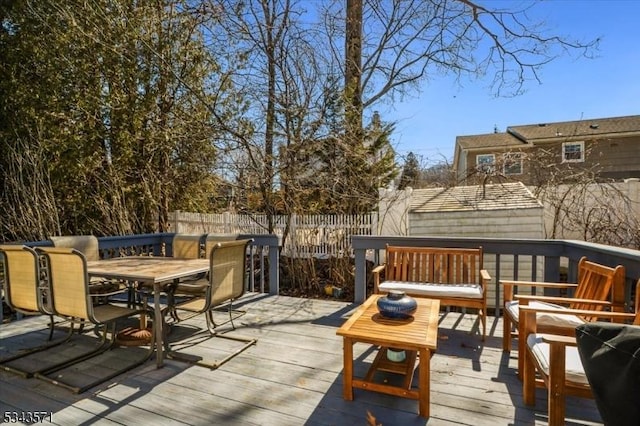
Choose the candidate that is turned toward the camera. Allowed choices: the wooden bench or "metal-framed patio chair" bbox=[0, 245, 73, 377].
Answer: the wooden bench

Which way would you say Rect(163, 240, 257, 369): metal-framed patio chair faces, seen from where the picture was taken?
facing away from the viewer and to the left of the viewer

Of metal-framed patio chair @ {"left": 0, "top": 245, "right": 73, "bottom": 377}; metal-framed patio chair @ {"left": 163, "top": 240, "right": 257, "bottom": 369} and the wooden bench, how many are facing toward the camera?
1

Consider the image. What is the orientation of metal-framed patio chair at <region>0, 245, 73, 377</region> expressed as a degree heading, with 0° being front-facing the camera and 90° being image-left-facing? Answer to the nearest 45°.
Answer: approximately 225°

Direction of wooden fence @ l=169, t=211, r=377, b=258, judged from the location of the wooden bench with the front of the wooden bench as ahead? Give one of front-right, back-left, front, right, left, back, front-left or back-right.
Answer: back-right

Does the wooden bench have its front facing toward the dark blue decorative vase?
yes

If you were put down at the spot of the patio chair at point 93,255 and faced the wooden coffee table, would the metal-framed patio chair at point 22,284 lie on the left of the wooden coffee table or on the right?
right

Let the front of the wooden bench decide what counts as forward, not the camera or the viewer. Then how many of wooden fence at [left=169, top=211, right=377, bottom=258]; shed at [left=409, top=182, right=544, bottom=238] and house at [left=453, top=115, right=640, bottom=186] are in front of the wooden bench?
0

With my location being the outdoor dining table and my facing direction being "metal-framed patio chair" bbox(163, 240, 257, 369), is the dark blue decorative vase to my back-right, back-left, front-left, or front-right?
front-right

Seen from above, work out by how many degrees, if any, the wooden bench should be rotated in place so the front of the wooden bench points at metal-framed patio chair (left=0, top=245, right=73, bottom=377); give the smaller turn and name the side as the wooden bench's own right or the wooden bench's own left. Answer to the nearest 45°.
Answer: approximately 45° to the wooden bench's own right

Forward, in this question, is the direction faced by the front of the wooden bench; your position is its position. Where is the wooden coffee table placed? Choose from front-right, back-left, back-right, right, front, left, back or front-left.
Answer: front

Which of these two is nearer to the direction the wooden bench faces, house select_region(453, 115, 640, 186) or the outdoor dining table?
the outdoor dining table

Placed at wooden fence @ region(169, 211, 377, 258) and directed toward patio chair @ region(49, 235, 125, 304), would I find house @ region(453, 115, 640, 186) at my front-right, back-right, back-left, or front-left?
back-left

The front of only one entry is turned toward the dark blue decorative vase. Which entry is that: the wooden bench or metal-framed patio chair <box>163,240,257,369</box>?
the wooden bench

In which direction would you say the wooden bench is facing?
toward the camera

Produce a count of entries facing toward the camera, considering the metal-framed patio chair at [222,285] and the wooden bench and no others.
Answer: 1
